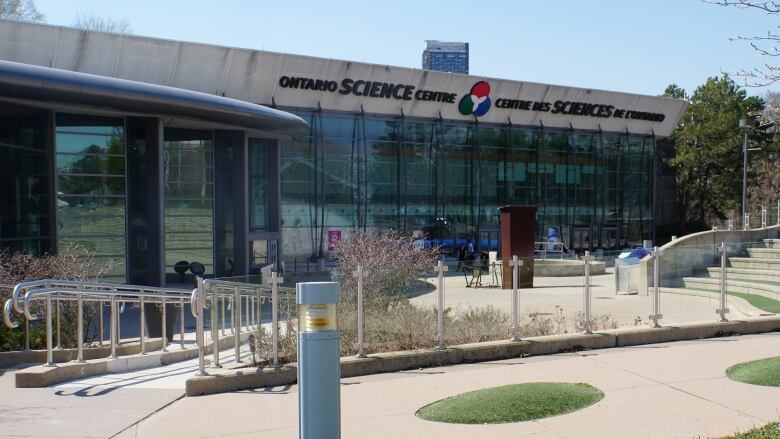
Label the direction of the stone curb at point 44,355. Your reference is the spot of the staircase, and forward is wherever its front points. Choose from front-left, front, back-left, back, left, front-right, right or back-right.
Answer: front

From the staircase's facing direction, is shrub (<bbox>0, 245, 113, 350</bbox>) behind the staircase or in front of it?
in front

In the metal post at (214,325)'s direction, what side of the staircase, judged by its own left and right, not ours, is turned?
front

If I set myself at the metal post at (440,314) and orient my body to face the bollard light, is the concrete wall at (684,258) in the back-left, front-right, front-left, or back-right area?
back-left

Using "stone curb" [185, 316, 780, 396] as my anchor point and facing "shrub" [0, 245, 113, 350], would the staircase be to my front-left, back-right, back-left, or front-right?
back-right

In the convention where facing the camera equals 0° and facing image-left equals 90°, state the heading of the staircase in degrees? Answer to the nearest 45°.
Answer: approximately 45°

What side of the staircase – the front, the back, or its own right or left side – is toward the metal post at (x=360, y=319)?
front

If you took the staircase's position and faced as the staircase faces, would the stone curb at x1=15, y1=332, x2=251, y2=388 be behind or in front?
in front

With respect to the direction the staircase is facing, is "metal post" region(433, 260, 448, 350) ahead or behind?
ahead

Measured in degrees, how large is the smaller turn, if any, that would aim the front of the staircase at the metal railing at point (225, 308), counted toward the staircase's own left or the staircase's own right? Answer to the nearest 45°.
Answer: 0° — it already faces it

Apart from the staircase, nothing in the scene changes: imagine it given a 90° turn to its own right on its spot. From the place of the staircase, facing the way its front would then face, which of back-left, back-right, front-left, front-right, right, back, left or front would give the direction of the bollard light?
back-left

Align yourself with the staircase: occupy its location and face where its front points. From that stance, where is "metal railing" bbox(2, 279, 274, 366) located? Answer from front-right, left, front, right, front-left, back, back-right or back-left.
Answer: front

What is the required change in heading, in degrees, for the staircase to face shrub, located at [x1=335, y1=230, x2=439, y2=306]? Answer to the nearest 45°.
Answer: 0° — it already faces it

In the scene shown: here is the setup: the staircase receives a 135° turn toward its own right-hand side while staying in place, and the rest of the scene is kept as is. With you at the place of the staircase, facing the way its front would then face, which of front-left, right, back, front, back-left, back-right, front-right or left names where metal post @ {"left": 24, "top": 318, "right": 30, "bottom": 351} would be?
back-left

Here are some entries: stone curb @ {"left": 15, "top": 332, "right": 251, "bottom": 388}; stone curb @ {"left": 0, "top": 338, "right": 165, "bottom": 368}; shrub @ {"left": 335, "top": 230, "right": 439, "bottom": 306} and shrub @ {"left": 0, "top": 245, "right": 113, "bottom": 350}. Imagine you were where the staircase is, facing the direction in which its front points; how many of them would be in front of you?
4
